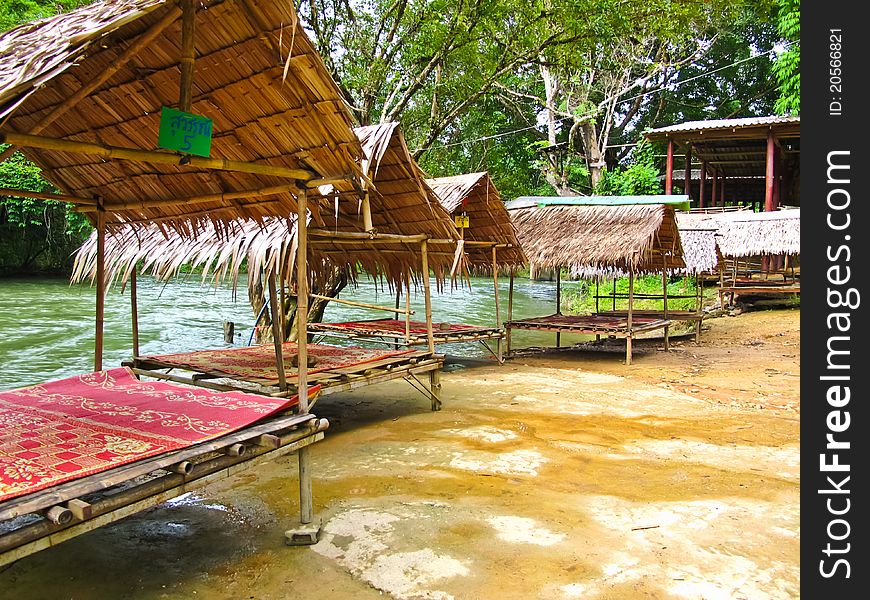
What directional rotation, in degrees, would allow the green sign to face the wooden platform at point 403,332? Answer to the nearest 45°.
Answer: approximately 135° to its left

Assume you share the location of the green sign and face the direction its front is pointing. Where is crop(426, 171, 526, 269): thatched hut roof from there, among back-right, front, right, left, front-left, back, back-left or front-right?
back-left

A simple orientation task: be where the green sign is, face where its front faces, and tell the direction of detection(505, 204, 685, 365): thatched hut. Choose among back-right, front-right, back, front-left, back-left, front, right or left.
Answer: back-left

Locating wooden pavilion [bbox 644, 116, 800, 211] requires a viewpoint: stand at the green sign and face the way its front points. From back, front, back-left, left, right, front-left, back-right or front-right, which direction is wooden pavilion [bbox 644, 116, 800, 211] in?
back-left

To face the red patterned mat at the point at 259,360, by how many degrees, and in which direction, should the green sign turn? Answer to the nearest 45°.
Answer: approximately 180°

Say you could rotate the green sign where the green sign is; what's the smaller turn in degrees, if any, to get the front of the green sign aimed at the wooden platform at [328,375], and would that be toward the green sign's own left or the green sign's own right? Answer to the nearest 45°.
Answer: approximately 135° to the green sign's own left

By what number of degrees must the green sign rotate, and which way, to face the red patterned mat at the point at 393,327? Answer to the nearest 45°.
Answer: approximately 135° to its left

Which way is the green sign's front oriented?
toward the camera
